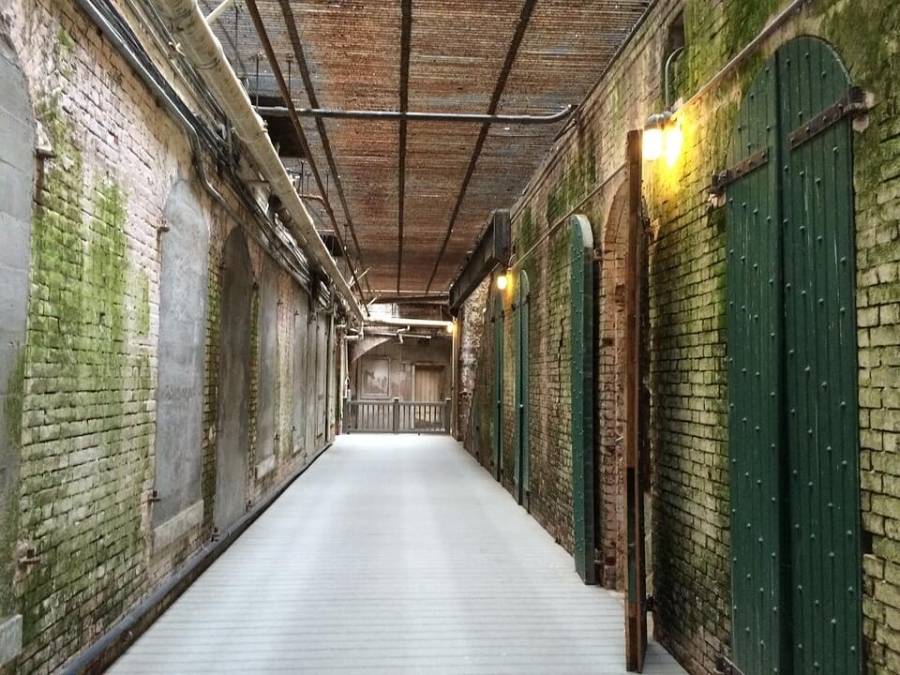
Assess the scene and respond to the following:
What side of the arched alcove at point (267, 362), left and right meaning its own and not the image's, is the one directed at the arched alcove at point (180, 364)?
right

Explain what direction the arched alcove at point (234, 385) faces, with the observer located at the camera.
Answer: facing to the right of the viewer

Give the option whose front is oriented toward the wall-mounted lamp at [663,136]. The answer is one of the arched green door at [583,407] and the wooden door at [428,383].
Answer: the wooden door

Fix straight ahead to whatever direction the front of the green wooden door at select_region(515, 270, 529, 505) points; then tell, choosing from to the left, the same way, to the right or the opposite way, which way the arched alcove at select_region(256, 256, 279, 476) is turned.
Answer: the opposite way

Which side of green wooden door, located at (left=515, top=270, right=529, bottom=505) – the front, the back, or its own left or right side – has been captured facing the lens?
left

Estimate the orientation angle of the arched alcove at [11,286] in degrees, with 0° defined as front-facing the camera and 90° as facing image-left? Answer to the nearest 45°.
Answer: approximately 315°

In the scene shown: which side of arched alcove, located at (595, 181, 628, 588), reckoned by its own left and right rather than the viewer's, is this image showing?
left

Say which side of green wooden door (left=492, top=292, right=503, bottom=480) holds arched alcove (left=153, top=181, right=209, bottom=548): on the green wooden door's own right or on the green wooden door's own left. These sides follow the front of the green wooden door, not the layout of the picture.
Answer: on the green wooden door's own left

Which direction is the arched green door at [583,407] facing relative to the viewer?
to the viewer's left

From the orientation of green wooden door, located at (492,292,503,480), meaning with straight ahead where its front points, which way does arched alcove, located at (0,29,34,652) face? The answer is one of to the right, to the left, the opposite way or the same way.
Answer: the opposite way

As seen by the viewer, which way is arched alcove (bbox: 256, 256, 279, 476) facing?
to the viewer's right

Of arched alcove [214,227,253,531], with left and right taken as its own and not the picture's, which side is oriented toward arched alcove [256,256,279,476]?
left

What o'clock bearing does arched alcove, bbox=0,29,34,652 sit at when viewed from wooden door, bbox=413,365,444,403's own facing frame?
The arched alcove is roughly at 12 o'clock from the wooden door.

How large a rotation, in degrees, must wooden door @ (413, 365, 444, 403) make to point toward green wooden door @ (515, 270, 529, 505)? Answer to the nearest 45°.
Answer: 0° — it already faces it
